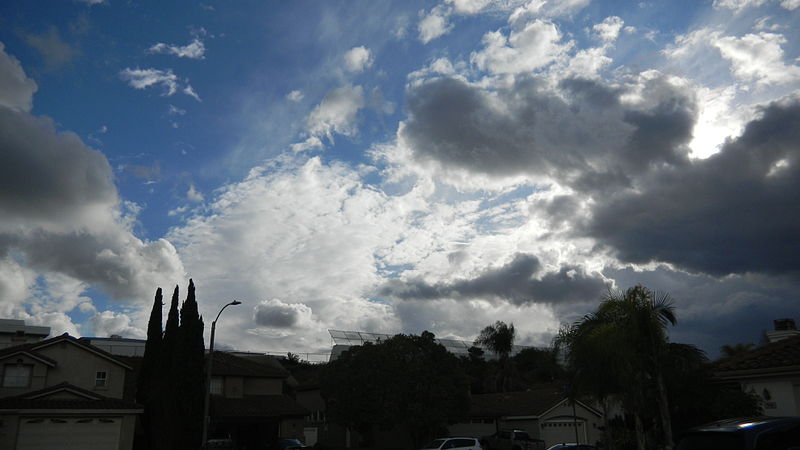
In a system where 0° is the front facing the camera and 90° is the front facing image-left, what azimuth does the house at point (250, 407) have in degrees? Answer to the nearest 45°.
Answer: approximately 0°

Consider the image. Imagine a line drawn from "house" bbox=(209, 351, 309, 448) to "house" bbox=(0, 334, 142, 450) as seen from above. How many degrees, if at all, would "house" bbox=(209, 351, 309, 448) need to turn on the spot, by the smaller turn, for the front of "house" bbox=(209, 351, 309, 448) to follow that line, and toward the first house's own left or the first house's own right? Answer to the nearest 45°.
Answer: approximately 45° to the first house's own right

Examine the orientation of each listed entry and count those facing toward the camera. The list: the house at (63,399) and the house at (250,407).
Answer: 2

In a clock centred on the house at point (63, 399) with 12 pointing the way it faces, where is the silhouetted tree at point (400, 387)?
The silhouetted tree is roughly at 9 o'clock from the house.

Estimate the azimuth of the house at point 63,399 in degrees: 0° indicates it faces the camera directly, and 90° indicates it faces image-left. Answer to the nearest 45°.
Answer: approximately 0°

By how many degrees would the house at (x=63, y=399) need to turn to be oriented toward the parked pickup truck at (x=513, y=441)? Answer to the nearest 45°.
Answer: approximately 90° to its left

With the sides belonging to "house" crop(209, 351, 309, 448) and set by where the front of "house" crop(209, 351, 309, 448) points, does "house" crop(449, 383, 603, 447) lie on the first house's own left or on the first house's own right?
on the first house's own left
